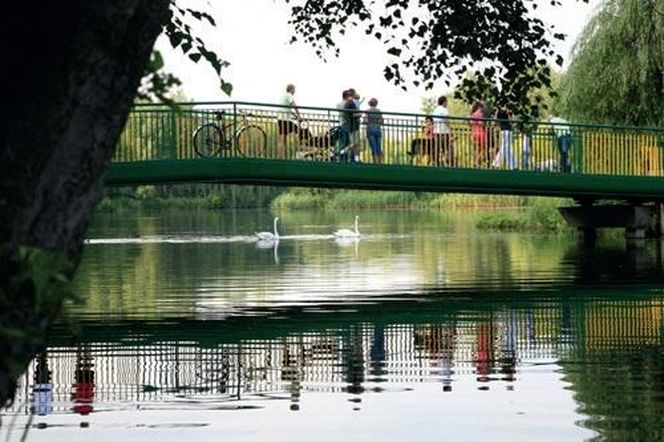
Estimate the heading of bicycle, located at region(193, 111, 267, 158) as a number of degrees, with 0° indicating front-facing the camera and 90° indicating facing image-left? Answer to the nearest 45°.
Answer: approximately 270°

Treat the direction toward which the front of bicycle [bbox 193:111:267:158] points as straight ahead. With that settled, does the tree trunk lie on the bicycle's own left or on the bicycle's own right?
on the bicycle's own right

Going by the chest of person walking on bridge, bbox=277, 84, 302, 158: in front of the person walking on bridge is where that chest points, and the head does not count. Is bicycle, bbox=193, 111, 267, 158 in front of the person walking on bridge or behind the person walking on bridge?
behind

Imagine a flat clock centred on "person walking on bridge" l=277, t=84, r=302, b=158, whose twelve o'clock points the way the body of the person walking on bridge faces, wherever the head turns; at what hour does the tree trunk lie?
The tree trunk is roughly at 3 o'clock from the person walking on bridge.

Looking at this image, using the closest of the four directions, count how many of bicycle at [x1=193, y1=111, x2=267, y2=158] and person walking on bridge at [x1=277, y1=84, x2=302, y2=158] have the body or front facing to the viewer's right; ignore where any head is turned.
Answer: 2

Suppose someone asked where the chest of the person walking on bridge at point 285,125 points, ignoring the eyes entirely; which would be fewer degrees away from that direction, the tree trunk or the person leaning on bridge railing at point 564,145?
the person leaning on bridge railing

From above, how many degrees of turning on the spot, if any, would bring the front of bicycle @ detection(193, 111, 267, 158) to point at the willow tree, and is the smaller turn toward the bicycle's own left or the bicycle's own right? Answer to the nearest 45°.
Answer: approximately 45° to the bicycle's own left

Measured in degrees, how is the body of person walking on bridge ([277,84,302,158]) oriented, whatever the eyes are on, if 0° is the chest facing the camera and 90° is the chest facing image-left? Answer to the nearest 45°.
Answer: approximately 270°
